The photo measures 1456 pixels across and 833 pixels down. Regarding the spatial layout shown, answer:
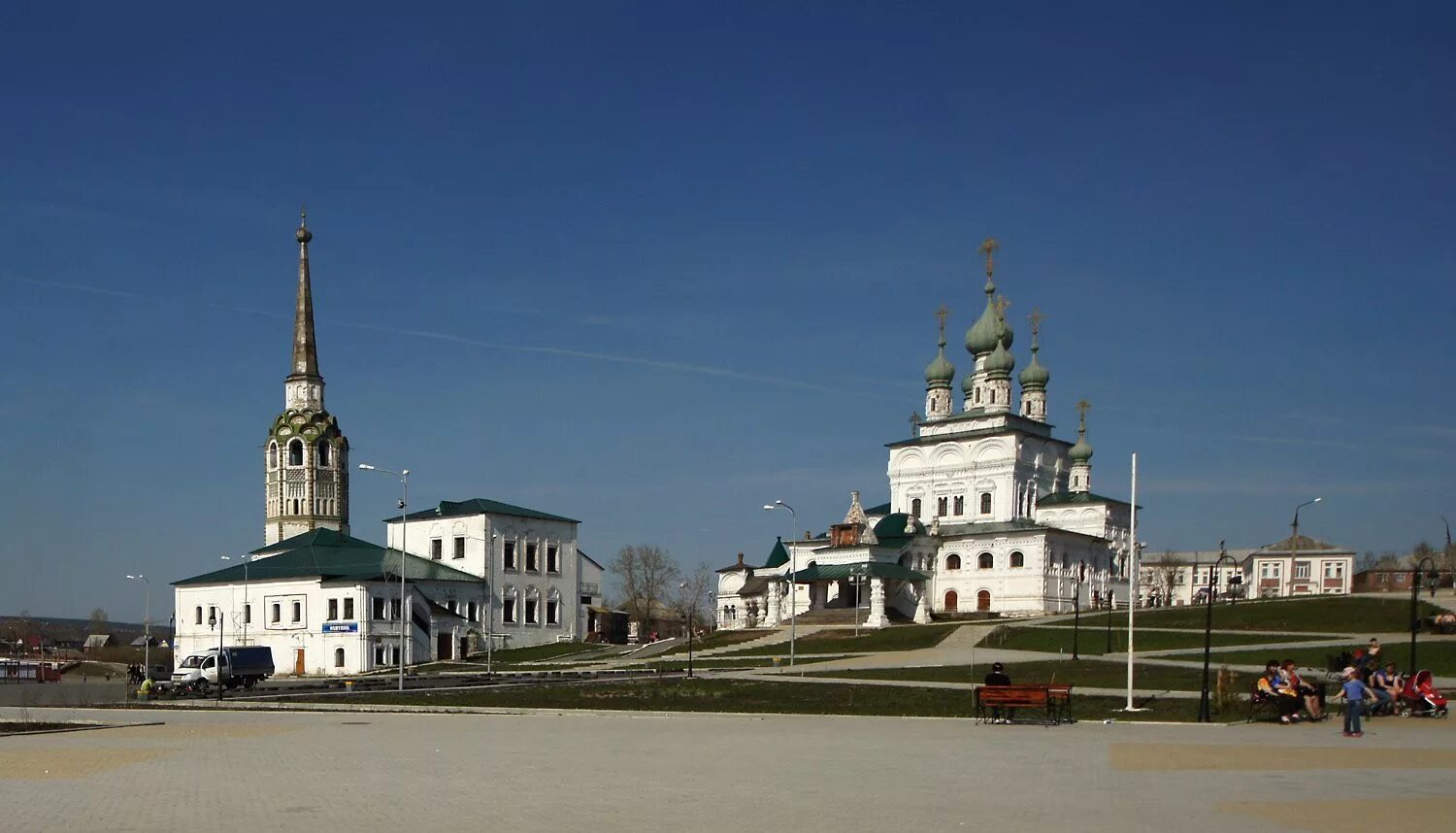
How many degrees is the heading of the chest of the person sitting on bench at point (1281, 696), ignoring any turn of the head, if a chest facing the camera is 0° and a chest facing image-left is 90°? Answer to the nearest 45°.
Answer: approximately 315°
